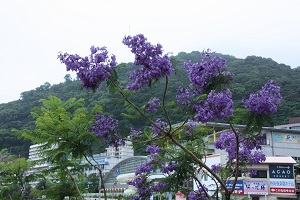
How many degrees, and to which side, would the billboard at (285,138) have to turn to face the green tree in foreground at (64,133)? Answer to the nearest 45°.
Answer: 0° — it already faces it

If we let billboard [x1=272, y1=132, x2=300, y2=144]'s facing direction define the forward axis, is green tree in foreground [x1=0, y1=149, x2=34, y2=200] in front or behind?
in front

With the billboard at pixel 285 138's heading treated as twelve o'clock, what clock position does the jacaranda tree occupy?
The jacaranda tree is roughly at 12 o'clock from the billboard.

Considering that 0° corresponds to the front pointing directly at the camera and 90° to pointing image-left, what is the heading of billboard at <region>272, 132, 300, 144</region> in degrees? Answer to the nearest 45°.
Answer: approximately 0°
